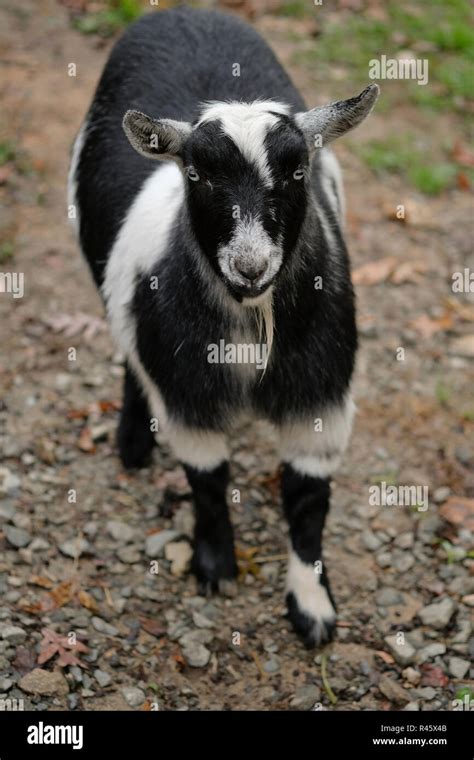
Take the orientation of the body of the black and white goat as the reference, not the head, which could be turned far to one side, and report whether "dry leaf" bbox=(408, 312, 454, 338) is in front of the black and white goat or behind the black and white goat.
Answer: behind

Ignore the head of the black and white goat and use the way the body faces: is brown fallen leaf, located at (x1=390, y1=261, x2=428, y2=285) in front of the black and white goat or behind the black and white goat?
behind

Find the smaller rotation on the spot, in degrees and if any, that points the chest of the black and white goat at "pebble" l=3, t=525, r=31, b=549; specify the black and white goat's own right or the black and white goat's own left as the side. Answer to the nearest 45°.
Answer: approximately 135° to the black and white goat's own right

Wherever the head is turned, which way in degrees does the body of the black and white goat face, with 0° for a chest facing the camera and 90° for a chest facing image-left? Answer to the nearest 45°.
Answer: approximately 0°
